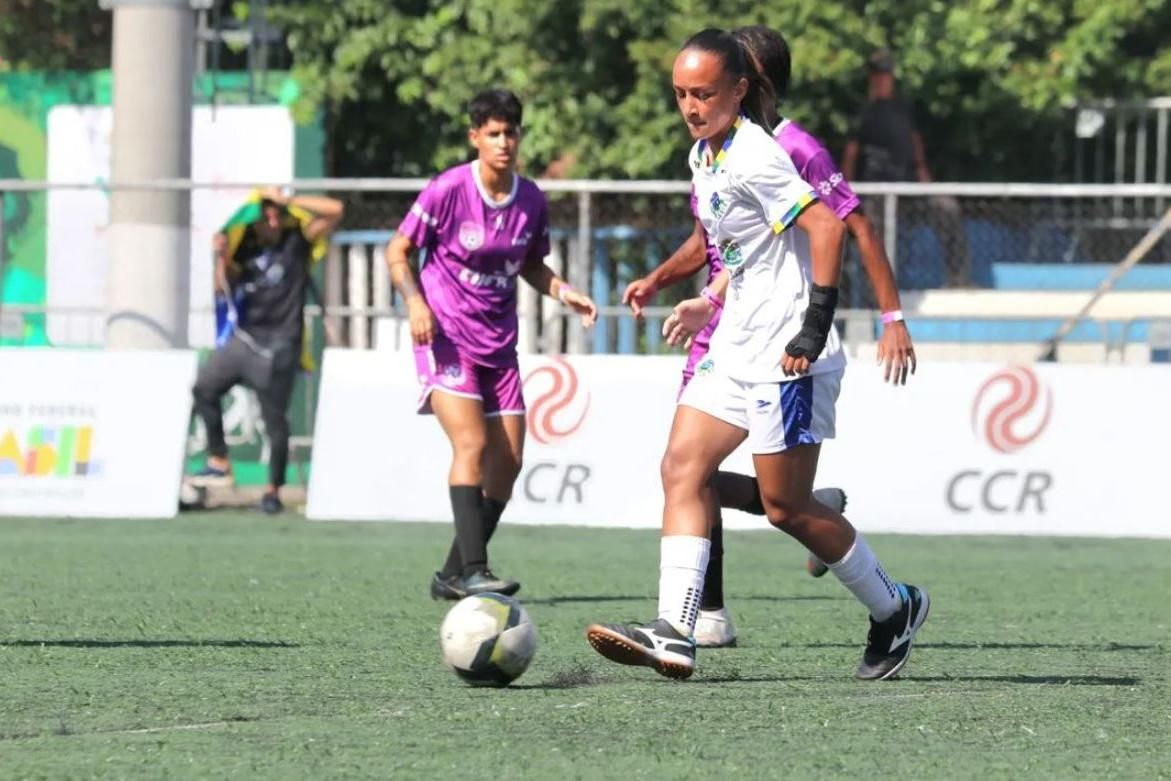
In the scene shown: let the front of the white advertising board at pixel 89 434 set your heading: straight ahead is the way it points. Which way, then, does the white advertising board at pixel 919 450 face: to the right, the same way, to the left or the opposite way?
the same way

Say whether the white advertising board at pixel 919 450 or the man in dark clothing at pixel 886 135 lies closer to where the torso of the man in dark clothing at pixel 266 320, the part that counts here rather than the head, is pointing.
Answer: the white advertising board

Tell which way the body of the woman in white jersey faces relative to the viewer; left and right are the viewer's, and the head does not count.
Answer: facing the viewer and to the left of the viewer

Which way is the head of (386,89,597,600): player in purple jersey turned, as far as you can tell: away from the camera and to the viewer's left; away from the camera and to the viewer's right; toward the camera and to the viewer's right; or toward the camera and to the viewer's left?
toward the camera and to the viewer's right

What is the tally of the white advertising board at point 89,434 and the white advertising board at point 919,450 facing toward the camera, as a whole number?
2

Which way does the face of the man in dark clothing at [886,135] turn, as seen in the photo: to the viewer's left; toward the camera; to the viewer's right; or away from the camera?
toward the camera

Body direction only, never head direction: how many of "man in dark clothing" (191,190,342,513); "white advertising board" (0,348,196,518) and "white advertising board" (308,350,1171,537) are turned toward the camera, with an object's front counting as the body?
3

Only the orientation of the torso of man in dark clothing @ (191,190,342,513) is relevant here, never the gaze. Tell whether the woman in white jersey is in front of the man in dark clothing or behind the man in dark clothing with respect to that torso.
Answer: in front

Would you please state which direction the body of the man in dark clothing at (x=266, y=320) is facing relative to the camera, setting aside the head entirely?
toward the camera

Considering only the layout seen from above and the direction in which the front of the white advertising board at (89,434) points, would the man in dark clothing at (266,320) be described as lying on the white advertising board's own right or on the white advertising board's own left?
on the white advertising board's own left

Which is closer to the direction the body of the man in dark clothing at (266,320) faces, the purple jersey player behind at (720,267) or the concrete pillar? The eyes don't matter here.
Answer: the purple jersey player behind

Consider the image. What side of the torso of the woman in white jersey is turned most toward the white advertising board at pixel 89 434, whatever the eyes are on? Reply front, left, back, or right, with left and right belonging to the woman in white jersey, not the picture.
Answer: right

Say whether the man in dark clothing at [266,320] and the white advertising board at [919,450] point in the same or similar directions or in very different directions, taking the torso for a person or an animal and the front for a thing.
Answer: same or similar directions

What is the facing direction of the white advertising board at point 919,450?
toward the camera
